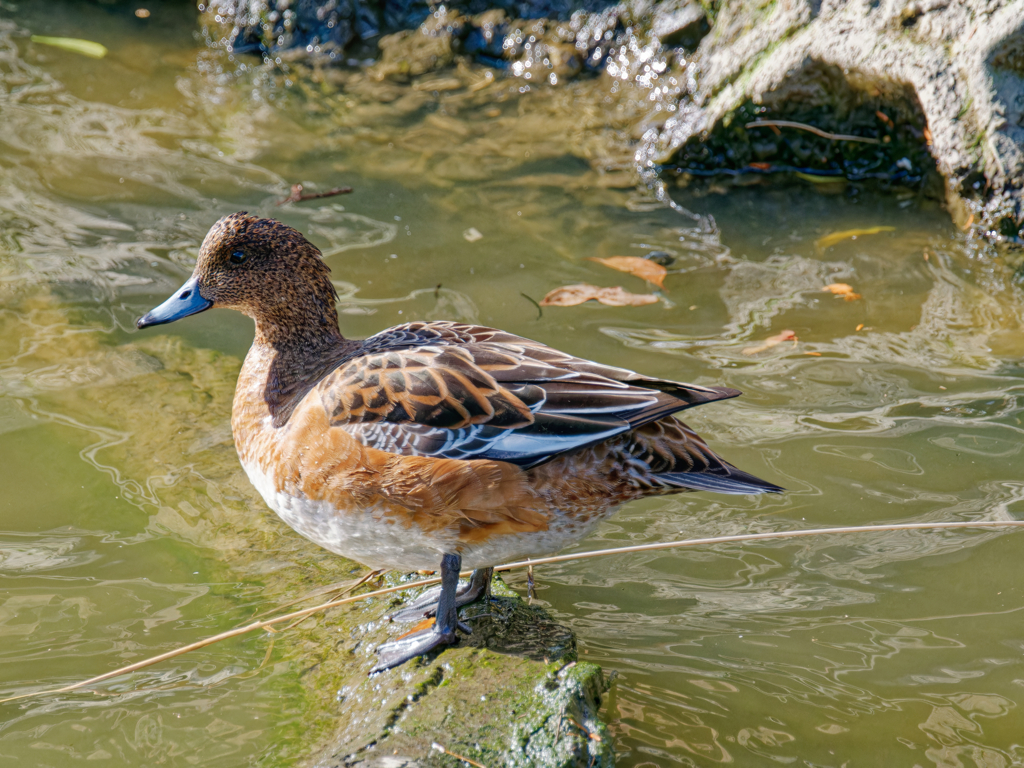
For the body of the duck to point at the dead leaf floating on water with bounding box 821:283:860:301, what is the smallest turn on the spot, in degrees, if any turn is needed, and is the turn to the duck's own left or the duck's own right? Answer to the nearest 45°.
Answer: approximately 135° to the duck's own right

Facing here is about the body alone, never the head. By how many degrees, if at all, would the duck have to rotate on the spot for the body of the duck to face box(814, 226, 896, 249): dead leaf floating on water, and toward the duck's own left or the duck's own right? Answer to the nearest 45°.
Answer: approximately 135° to the duck's own right

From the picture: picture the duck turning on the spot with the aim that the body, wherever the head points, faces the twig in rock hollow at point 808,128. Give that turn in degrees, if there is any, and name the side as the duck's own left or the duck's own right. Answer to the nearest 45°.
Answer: approximately 135° to the duck's own right

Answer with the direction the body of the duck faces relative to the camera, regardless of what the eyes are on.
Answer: to the viewer's left

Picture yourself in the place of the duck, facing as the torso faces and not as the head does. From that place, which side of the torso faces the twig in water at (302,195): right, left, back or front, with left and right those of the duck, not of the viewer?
right

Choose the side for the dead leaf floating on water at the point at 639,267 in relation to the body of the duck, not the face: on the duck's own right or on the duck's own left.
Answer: on the duck's own right

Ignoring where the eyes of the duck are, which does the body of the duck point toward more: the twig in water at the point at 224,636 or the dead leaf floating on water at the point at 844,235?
the twig in water
